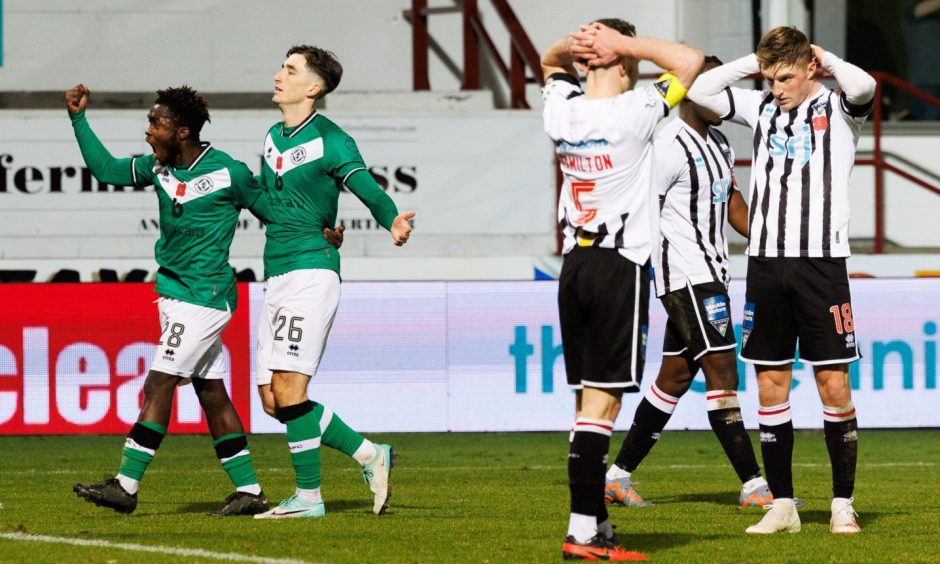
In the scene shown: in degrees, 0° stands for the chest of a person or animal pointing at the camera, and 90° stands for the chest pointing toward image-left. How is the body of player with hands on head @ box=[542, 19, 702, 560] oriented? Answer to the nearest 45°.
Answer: approximately 225°

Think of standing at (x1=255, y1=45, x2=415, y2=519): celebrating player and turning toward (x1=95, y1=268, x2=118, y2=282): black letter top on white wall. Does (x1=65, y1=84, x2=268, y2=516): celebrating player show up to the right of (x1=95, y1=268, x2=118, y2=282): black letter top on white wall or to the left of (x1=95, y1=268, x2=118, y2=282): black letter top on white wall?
left

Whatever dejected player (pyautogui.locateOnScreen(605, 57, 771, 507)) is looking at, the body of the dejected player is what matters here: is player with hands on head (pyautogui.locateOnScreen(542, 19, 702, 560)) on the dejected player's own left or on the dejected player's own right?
on the dejected player's own right

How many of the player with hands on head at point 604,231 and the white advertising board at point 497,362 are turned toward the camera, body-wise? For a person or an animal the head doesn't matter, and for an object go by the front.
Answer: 1

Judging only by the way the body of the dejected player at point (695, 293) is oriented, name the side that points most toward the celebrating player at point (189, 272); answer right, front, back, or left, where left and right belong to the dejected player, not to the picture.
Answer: right

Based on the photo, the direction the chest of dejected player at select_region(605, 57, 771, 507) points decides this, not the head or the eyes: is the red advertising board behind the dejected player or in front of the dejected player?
behind

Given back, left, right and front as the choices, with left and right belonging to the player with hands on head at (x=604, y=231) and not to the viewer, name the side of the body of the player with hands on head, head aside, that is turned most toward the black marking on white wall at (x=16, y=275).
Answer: left

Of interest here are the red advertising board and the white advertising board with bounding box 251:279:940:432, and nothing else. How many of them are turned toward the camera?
2

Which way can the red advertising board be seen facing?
toward the camera

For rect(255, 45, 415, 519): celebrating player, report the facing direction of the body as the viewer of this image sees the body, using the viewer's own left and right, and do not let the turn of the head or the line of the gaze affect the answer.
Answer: facing the viewer and to the left of the viewer

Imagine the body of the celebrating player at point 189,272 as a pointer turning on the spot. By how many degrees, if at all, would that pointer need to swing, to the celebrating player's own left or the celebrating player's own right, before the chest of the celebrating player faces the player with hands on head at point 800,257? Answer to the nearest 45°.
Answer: approximately 90° to the celebrating player's own left

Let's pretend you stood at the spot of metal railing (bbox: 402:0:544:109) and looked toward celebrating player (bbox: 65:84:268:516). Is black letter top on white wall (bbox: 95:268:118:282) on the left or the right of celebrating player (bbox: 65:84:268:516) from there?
right
